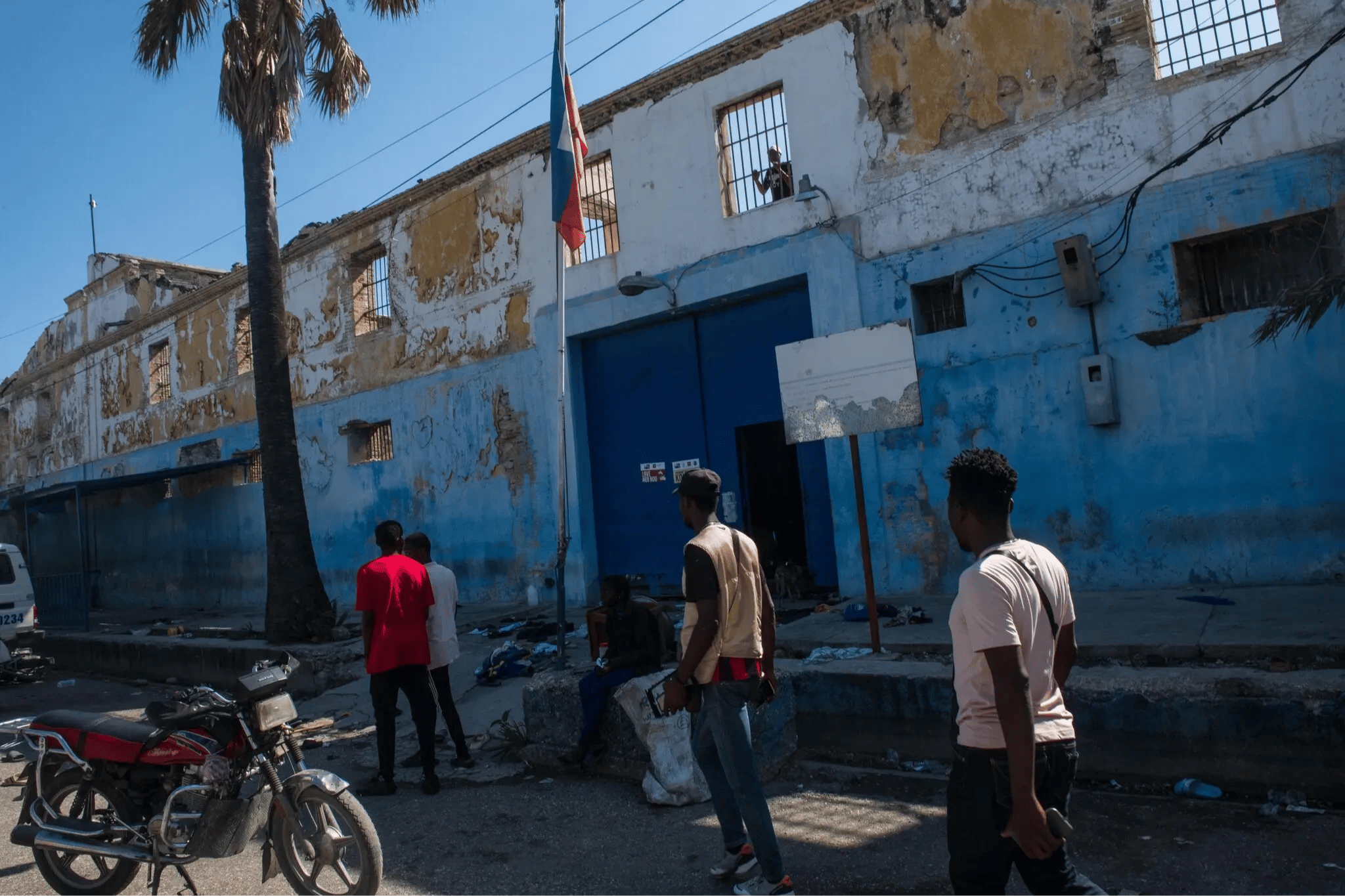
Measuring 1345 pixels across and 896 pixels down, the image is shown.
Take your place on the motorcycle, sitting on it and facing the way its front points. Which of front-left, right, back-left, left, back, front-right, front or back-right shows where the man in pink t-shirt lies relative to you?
front

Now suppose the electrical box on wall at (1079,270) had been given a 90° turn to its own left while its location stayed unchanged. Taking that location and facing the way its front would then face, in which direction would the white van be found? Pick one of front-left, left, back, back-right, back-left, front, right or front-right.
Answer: back-right

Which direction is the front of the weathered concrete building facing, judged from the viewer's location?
facing the viewer and to the left of the viewer

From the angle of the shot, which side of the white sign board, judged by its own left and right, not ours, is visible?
front

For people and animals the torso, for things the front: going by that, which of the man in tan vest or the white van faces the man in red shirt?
the man in tan vest

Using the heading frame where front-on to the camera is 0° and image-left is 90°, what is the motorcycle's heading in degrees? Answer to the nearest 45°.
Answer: approximately 315°

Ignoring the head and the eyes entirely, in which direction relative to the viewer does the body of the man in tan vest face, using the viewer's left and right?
facing away from the viewer and to the left of the viewer

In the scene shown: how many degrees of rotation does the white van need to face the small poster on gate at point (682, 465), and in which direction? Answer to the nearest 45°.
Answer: approximately 135° to its right

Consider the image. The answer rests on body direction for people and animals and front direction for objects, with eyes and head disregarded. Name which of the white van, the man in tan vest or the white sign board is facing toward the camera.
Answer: the white sign board

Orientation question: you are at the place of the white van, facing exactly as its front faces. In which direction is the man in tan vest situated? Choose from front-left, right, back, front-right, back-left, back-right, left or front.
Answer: back

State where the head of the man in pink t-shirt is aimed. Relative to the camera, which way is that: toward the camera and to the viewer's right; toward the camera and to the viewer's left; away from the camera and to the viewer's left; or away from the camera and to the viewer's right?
away from the camera and to the viewer's left

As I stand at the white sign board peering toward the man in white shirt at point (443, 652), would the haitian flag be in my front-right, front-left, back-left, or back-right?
front-right
